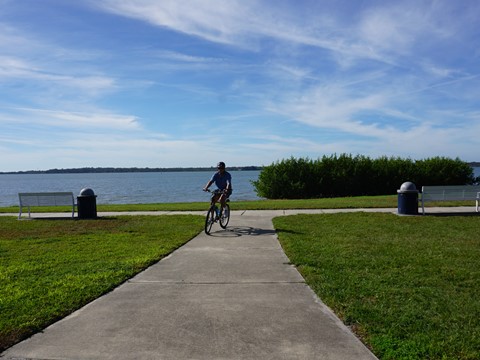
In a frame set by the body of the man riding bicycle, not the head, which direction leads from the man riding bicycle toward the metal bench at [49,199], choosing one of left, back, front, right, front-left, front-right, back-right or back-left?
right

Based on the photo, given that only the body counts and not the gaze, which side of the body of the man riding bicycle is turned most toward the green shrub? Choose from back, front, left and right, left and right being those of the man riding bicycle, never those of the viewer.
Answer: back

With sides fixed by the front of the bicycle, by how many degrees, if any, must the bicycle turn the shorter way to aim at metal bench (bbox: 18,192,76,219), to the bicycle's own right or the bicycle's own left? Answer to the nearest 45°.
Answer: approximately 90° to the bicycle's own right

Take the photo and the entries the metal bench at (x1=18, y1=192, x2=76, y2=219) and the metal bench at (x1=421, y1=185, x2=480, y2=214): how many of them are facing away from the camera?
2

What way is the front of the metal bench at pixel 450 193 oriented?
away from the camera

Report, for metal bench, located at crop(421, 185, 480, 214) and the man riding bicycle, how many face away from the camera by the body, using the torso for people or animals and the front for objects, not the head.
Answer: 1

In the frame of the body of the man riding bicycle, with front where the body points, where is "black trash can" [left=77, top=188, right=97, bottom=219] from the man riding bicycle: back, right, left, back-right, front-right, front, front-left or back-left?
right

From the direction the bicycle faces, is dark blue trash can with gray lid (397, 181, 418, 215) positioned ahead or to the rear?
to the rear

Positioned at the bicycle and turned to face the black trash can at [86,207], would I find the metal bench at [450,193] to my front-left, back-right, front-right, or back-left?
back-right

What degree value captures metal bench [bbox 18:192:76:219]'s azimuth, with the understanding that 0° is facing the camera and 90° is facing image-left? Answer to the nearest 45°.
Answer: approximately 180°

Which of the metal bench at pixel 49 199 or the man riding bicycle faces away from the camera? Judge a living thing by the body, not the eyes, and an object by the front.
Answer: the metal bench

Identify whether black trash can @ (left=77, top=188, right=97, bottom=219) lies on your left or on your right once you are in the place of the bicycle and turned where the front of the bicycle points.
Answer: on your right

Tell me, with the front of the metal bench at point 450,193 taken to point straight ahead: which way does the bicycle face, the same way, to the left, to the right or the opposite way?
the opposite way
